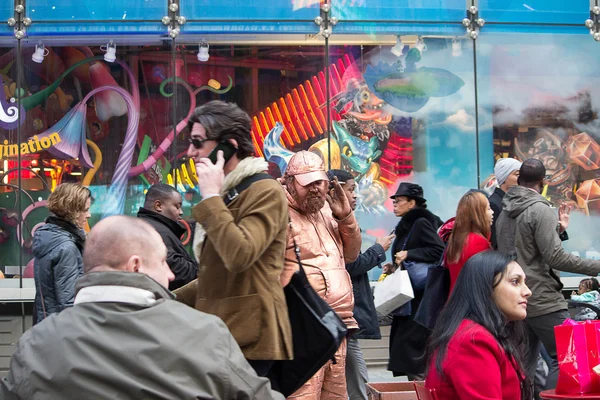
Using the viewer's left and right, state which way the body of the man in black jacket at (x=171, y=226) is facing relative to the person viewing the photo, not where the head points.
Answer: facing to the right of the viewer

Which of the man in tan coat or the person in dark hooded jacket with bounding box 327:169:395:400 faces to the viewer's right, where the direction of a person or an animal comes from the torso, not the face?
the person in dark hooded jacket

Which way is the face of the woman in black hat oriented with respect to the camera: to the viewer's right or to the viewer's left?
to the viewer's left

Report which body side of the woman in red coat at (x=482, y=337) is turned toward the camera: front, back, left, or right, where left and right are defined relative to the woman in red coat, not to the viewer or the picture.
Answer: right

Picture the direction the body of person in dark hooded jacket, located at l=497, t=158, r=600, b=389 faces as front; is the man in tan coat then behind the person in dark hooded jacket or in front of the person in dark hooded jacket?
behind

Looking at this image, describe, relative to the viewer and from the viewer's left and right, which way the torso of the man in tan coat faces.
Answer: facing to the left of the viewer
